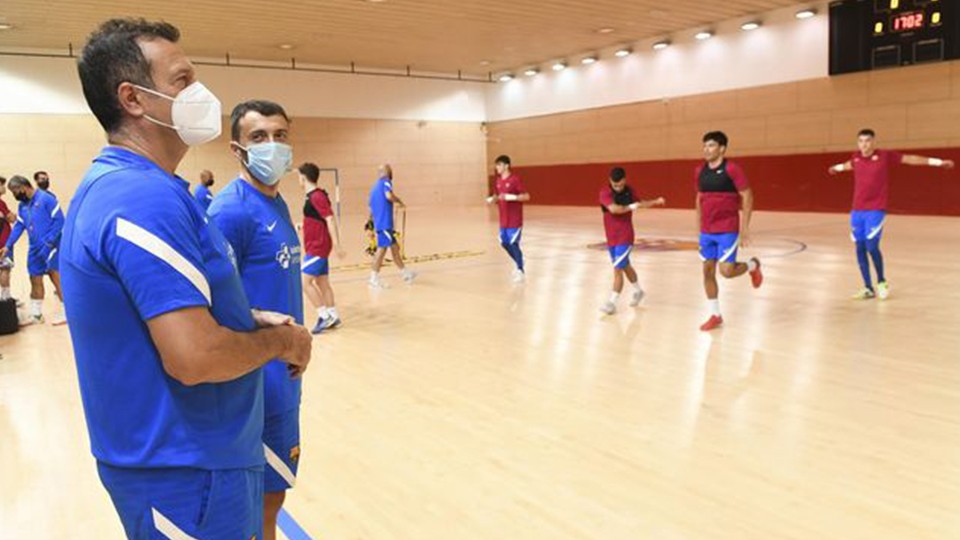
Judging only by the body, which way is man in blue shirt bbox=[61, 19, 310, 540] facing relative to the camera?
to the viewer's right

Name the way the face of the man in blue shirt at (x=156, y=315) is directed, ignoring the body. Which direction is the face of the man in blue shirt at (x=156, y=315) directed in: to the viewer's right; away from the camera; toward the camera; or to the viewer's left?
to the viewer's right

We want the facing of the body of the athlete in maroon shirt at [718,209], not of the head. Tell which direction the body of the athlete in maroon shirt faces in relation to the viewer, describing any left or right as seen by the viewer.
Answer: facing the viewer and to the left of the viewer

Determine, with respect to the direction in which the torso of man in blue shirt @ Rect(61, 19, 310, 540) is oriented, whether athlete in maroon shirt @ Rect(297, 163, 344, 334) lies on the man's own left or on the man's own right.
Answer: on the man's own left

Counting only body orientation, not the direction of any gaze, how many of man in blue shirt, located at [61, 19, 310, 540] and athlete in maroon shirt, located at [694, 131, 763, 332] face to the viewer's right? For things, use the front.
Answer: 1

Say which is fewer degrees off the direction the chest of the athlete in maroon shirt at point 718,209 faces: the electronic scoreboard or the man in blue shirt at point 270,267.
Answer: the man in blue shirt

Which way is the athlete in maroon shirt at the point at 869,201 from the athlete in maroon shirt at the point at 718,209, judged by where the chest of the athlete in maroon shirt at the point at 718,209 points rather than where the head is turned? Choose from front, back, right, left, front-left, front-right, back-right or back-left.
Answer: back

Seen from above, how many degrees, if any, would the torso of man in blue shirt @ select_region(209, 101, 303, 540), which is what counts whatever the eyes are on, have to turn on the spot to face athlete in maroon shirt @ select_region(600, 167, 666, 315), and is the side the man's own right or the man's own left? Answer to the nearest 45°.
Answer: approximately 90° to the man's own left

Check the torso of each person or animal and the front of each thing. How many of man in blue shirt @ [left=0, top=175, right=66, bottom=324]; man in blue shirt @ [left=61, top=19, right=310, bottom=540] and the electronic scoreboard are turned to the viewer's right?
1

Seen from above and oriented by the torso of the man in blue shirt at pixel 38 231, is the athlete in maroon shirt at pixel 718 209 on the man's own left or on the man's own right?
on the man's own left

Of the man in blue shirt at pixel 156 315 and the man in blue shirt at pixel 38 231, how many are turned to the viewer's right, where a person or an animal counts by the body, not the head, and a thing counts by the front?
1
